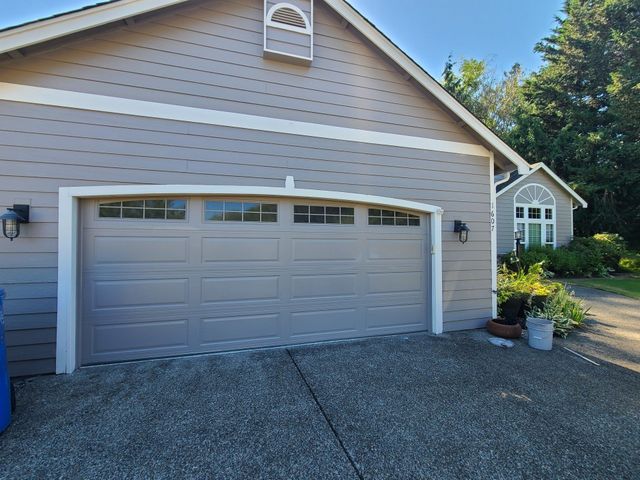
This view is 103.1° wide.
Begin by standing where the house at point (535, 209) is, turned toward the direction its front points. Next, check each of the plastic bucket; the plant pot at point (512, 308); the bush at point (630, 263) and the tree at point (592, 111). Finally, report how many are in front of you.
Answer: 2

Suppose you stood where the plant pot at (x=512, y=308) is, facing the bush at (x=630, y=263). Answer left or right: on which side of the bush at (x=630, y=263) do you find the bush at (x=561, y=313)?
right

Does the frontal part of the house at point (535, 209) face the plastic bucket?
yes

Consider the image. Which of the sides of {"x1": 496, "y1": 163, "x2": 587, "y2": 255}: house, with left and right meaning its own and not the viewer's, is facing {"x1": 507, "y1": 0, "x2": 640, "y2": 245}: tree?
back

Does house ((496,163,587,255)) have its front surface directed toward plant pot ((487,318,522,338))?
yes

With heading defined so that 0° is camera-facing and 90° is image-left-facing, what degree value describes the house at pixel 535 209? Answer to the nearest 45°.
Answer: approximately 0°

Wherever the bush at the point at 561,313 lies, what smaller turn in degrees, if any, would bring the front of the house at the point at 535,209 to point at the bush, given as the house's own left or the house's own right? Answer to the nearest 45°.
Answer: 0° — it already faces it
